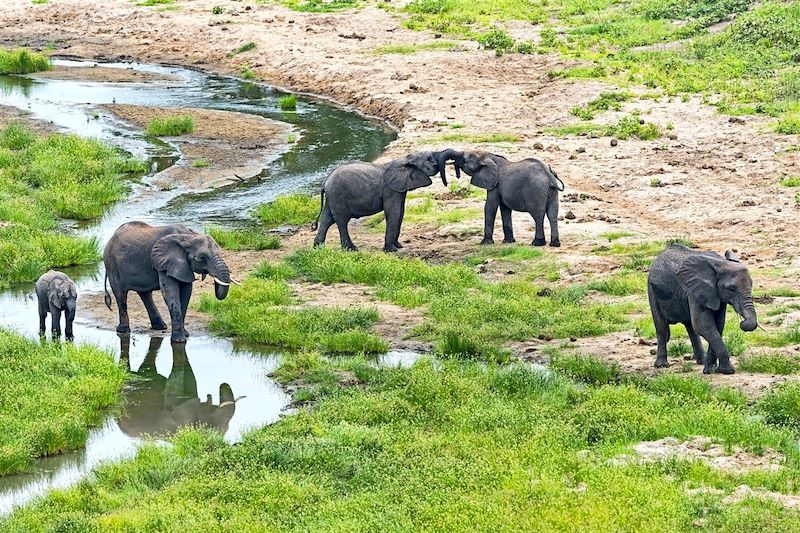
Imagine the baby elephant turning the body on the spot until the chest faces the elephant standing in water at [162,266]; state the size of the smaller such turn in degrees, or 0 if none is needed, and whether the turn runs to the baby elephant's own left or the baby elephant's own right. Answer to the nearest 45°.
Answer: approximately 45° to the baby elephant's own left

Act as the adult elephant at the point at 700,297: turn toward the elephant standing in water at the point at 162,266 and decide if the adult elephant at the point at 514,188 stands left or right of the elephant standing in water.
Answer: right

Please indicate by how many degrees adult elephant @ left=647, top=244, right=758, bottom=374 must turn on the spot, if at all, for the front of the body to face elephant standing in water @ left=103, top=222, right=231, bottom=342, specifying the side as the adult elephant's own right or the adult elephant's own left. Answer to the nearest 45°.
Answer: approximately 135° to the adult elephant's own right

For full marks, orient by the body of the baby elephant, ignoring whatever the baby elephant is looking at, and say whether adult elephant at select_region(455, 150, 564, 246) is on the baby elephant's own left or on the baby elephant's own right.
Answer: on the baby elephant's own left

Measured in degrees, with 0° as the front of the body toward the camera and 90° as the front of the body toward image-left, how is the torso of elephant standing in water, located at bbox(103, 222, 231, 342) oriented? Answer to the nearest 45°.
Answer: approximately 315°

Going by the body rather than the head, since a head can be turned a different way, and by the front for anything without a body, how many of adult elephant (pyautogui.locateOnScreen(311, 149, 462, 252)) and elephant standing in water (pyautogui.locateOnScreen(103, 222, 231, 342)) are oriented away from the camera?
0

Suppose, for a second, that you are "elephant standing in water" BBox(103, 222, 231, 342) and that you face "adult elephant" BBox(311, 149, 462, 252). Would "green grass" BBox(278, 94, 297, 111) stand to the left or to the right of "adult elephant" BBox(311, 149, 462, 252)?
left

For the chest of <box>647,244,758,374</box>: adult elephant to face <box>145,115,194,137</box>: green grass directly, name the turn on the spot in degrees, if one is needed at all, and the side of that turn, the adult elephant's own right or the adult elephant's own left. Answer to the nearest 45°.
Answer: approximately 180°

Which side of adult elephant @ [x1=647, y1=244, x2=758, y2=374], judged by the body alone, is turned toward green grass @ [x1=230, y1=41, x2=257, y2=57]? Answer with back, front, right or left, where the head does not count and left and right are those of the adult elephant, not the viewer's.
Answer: back

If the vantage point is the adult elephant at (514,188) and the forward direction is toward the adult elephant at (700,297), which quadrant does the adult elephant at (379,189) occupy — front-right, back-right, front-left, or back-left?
back-right

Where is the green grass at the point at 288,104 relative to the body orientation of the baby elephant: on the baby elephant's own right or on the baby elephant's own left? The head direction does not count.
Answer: on the baby elephant's own left

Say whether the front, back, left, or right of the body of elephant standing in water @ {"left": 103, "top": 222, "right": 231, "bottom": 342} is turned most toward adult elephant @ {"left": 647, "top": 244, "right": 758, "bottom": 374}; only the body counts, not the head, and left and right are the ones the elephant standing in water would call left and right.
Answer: front

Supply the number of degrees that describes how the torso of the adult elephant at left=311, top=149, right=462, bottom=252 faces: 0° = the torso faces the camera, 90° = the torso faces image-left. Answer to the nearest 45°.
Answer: approximately 270°
